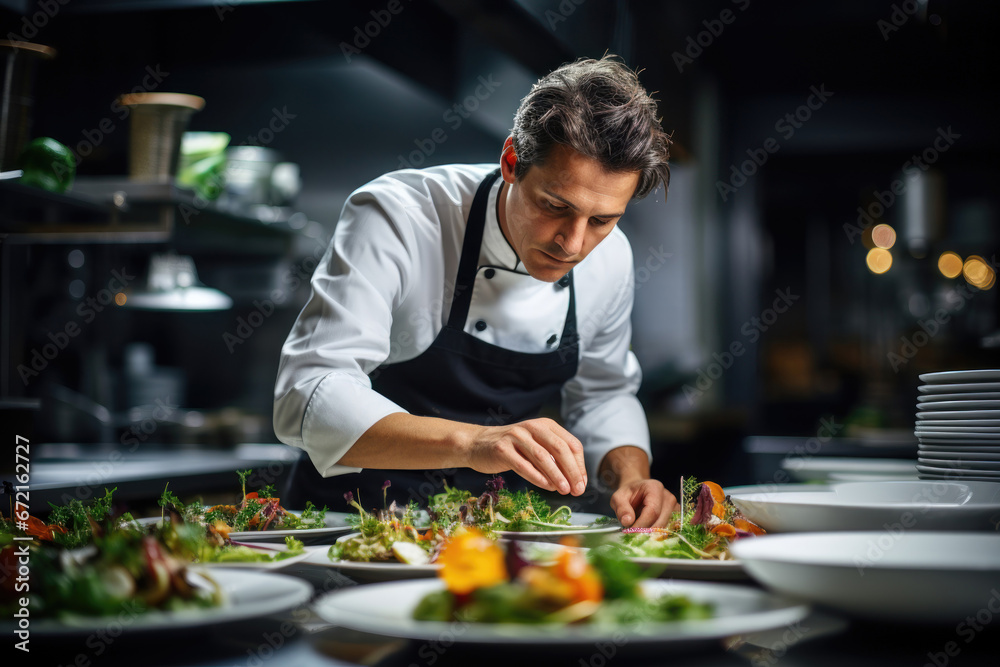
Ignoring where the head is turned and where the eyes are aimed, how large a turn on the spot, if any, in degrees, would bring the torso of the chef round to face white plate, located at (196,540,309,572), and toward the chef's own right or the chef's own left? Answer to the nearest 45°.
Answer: approximately 45° to the chef's own right

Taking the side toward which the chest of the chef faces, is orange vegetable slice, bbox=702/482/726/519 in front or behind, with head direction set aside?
in front

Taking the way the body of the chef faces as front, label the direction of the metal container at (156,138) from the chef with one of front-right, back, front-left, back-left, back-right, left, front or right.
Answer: back

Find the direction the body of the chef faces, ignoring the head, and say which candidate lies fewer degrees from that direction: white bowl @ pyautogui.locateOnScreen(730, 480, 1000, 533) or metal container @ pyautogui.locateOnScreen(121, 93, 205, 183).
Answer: the white bowl

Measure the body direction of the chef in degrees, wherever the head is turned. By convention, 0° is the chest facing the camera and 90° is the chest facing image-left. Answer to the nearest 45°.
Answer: approximately 315°

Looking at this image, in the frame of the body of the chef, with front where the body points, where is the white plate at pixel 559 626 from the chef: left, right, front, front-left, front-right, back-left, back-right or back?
front-right

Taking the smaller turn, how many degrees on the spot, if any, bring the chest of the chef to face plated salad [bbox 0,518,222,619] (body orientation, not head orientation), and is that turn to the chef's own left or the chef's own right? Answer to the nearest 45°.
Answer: approximately 45° to the chef's own right

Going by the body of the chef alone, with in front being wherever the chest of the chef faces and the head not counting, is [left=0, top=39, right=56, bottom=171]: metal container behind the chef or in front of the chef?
behind

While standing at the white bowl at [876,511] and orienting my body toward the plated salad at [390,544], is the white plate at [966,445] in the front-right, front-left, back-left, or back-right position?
back-right
